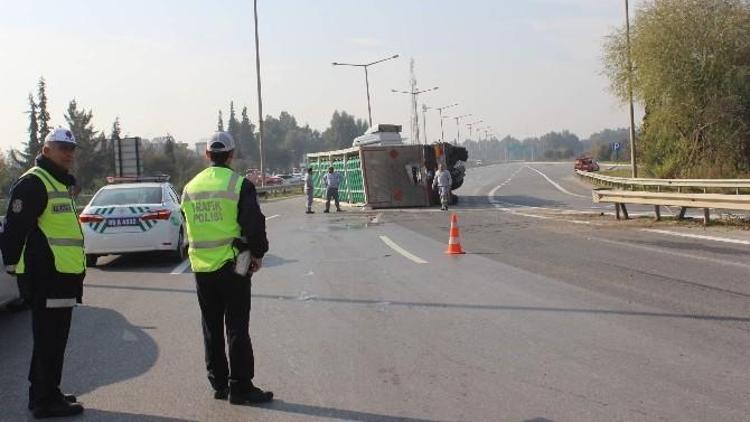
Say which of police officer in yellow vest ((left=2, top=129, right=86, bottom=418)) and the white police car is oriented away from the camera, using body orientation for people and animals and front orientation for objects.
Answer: the white police car

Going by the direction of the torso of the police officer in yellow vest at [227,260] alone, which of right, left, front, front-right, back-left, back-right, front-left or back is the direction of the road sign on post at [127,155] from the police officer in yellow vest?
front-left

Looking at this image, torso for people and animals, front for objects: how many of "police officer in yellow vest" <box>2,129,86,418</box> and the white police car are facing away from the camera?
1

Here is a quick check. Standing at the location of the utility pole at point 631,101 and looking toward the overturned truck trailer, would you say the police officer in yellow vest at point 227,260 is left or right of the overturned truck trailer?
left

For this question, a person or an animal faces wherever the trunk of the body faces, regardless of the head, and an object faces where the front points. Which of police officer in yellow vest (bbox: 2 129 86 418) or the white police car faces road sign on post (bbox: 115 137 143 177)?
the white police car

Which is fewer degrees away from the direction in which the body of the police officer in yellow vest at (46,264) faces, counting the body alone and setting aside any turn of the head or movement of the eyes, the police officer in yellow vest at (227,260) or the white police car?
the police officer in yellow vest

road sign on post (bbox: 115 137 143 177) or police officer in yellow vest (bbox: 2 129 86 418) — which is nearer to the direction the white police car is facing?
the road sign on post

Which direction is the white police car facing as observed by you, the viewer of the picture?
facing away from the viewer

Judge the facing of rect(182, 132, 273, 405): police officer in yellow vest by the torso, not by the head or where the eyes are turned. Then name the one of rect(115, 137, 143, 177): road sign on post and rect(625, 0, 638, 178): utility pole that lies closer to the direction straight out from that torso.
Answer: the utility pole

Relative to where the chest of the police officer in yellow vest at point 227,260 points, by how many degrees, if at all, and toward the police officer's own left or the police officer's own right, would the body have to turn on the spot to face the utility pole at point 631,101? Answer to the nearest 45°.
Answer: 0° — they already face it

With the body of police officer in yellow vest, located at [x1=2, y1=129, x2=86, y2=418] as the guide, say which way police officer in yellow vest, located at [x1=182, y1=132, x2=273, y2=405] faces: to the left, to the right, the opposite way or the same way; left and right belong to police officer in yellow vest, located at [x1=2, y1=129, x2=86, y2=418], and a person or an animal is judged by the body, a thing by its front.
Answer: to the left

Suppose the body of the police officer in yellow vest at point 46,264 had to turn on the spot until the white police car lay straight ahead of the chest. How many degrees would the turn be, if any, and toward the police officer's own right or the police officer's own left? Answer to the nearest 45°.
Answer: approximately 135° to the police officer's own left

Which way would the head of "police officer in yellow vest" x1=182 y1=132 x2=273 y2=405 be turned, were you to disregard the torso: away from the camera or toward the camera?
away from the camera

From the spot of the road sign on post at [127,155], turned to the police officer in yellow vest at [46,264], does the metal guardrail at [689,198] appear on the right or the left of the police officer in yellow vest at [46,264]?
left

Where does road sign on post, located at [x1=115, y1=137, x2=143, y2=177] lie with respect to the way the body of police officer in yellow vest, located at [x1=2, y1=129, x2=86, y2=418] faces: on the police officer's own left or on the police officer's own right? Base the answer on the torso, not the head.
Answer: on the police officer's own left
